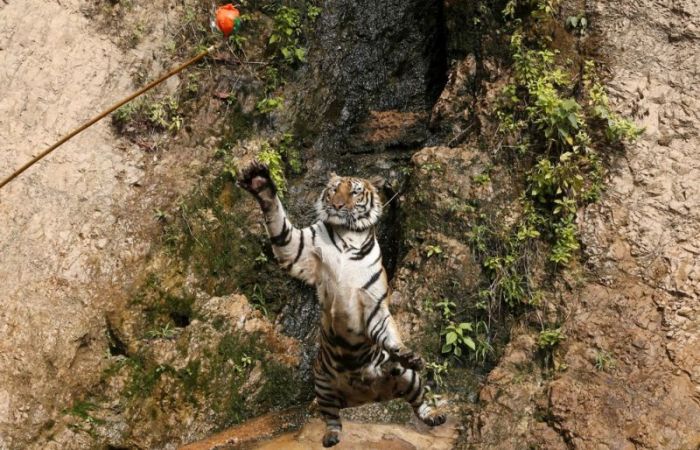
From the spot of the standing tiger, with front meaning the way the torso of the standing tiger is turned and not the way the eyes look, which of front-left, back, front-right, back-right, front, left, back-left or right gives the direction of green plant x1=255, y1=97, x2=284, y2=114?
back

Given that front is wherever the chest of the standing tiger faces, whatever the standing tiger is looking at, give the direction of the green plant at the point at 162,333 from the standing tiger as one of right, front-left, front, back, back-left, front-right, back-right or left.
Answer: back-right

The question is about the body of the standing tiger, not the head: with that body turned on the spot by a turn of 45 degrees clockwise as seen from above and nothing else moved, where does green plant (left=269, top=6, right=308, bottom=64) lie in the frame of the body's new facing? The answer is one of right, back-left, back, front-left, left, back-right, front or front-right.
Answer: back-right

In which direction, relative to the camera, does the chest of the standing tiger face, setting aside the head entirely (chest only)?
toward the camera

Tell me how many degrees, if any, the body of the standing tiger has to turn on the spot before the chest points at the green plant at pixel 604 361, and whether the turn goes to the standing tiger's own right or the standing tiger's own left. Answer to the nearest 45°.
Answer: approximately 90° to the standing tiger's own left

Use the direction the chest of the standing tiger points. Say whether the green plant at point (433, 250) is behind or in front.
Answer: behind
